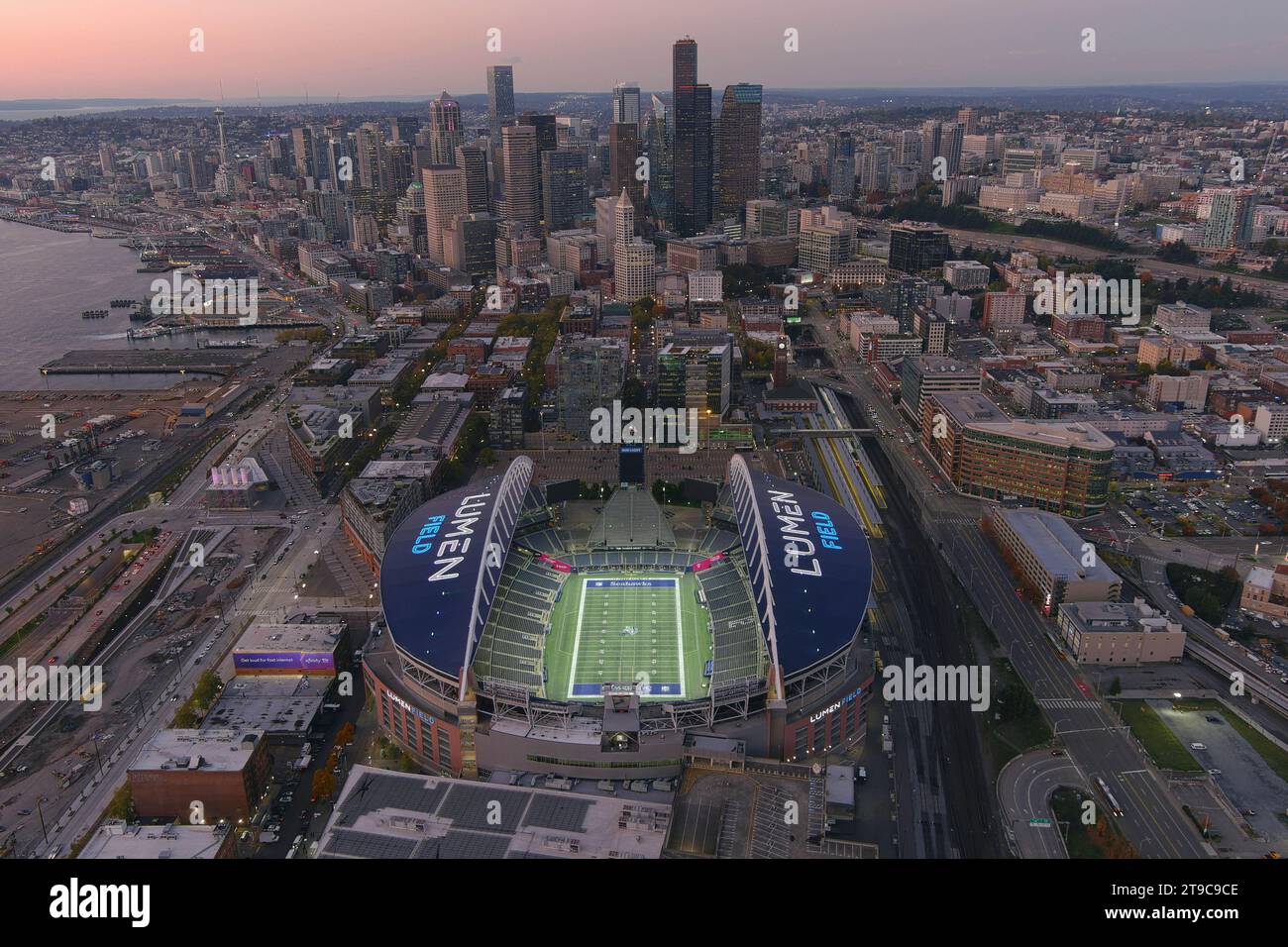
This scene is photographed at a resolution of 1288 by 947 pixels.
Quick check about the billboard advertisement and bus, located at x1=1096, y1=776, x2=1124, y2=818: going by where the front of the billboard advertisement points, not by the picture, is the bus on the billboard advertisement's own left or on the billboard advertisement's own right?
on the billboard advertisement's own left

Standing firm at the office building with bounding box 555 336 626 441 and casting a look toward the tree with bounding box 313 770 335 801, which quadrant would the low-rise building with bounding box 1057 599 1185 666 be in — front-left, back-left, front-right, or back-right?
front-left

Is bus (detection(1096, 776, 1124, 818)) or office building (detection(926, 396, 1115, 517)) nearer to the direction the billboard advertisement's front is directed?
the bus

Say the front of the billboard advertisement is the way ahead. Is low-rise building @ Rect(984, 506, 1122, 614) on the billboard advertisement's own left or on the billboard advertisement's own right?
on the billboard advertisement's own left

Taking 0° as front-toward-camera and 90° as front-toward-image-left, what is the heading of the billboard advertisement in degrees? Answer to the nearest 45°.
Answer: approximately 0°

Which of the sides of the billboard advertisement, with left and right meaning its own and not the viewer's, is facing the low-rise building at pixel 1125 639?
left

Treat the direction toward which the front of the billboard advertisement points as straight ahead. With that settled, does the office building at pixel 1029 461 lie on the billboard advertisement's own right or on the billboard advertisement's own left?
on the billboard advertisement's own left

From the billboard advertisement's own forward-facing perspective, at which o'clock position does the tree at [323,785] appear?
The tree is roughly at 12 o'clock from the billboard advertisement.

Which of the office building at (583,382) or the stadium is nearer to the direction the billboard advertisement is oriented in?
the stadium

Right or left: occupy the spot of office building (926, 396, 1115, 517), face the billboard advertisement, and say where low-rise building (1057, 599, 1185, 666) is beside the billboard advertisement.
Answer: left
